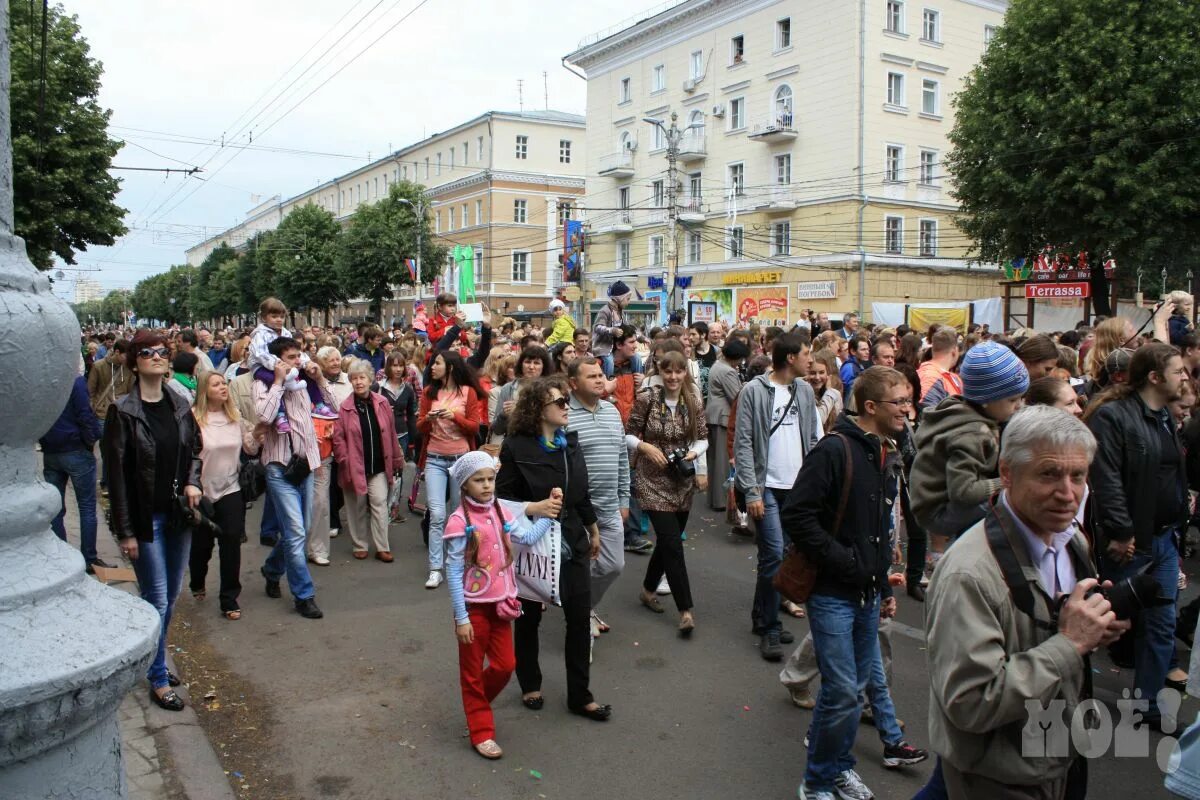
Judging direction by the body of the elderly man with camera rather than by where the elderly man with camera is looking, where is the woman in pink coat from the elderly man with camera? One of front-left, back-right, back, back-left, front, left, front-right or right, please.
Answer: back

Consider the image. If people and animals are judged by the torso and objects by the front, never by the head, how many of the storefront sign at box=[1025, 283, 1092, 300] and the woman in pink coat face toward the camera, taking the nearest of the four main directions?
2

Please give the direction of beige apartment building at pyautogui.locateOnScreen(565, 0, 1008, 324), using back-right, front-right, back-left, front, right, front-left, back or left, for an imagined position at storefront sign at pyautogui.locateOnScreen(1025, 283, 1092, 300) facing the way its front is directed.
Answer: back-right

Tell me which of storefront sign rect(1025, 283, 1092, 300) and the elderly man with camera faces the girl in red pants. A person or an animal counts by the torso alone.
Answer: the storefront sign

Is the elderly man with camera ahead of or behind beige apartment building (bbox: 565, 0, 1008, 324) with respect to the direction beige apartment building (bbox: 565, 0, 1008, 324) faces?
ahead

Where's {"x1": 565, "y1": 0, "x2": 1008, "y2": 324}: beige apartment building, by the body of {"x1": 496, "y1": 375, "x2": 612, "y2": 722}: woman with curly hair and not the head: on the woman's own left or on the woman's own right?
on the woman's own left

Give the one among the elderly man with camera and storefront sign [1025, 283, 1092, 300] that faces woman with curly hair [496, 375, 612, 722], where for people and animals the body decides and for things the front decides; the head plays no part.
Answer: the storefront sign

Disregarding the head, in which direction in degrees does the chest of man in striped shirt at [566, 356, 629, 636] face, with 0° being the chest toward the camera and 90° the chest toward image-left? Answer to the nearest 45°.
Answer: approximately 315°

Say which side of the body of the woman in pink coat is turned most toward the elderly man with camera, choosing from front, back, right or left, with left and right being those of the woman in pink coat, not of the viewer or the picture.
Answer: front

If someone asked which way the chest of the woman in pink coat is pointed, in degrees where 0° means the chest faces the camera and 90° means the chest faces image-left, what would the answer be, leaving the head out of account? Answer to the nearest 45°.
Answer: approximately 0°

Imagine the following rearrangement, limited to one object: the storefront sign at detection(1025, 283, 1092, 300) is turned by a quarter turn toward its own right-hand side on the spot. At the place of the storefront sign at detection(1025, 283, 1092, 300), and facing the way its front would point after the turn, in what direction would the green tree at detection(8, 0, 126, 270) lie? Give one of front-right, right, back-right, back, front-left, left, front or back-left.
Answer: front-left

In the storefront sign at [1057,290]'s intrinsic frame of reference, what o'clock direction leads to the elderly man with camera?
The elderly man with camera is roughly at 12 o'clock from the storefront sign.
